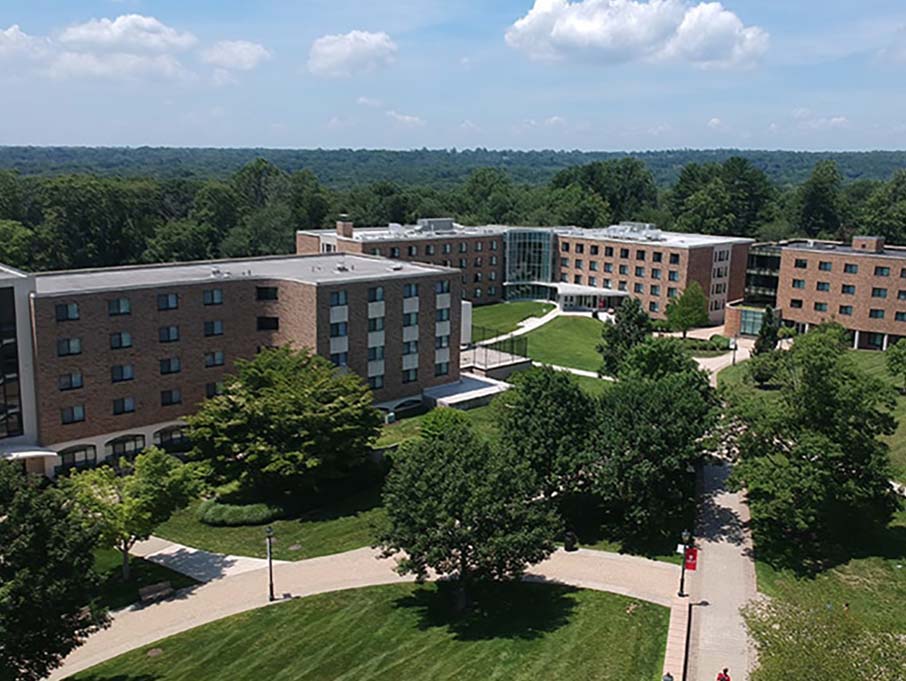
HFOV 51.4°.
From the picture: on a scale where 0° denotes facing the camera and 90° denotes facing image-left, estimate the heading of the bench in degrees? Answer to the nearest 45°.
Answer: approximately 315°

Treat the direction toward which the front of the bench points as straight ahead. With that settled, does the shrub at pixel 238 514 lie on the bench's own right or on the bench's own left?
on the bench's own left

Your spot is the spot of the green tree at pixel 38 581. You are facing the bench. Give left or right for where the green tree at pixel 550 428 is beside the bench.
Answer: right
